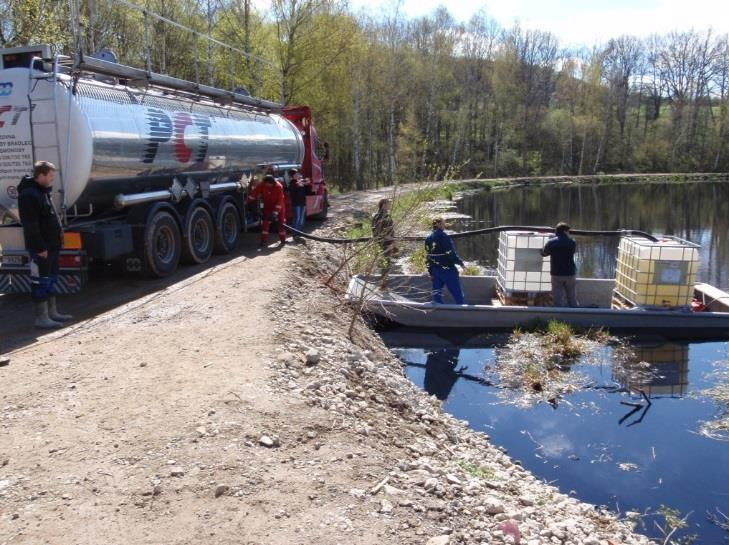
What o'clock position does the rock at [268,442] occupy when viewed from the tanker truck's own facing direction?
The rock is roughly at 4 o'clock from the tanker truck.

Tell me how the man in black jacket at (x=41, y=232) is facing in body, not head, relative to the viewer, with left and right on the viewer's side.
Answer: facing to the right of the viewer

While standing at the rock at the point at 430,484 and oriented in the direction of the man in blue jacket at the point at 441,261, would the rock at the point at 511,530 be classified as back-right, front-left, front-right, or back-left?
back-right

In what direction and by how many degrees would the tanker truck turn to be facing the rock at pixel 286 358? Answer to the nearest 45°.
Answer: approximately 90° to its right

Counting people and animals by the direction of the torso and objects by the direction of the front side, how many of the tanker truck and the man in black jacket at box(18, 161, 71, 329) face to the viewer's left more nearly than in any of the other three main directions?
0

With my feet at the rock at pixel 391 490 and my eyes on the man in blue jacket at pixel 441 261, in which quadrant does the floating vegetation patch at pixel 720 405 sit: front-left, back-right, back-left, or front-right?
front-right

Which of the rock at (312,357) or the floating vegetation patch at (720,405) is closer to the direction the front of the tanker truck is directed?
the floating vegetation patch

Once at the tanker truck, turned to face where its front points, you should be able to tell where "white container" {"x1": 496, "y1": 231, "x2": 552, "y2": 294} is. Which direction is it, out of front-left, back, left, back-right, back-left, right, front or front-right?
front-right

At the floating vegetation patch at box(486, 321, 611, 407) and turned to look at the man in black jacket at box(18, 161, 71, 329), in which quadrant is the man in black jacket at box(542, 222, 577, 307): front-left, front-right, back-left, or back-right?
back-right

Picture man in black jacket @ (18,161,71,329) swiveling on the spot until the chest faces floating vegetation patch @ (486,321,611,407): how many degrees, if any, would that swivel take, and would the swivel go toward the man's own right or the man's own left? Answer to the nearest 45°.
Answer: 0° — they already face it

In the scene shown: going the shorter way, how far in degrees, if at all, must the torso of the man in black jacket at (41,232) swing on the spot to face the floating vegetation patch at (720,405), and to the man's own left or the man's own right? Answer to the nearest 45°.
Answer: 0° — they already face it

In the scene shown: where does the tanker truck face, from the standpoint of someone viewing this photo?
facing away from the viewer and to the right of the viewer

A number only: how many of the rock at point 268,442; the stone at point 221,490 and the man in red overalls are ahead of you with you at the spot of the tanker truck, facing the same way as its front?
1

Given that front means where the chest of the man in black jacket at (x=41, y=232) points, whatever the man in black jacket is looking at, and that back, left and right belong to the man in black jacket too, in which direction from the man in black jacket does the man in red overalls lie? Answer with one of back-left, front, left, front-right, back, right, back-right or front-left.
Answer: front-left

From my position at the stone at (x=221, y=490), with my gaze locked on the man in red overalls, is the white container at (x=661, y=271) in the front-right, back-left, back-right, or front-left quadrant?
front-right
